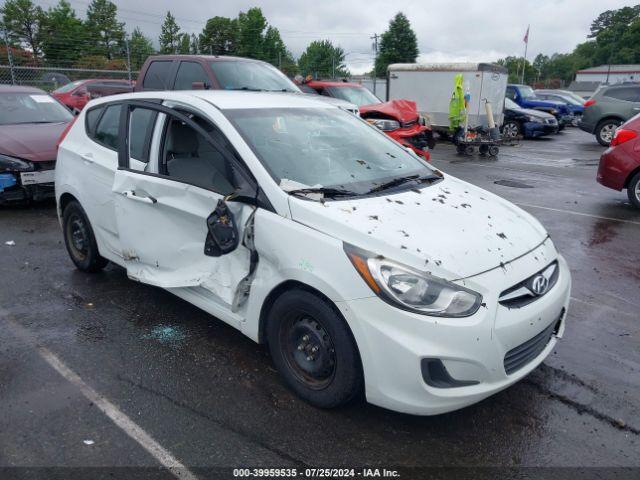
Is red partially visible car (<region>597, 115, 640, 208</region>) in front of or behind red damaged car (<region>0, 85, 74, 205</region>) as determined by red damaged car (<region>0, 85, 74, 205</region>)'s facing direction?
in front

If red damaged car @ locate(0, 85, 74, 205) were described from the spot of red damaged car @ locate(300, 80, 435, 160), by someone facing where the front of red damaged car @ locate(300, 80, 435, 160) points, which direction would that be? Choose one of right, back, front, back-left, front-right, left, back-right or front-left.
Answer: right

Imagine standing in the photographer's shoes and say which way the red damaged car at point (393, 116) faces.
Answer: facing the viewer and to the right of the viewer

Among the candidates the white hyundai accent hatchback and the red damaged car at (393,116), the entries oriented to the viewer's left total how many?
0

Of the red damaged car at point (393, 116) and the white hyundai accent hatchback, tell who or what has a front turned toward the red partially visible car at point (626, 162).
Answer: the red damaged car at point (393, 116)

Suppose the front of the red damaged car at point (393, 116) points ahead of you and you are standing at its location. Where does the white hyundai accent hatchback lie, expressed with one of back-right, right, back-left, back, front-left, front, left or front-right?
front-right

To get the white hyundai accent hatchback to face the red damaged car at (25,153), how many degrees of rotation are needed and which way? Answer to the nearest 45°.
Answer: approximately 180°

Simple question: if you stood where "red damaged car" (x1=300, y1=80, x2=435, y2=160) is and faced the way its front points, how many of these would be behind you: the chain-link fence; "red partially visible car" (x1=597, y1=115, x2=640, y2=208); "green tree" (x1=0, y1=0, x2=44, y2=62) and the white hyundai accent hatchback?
2
